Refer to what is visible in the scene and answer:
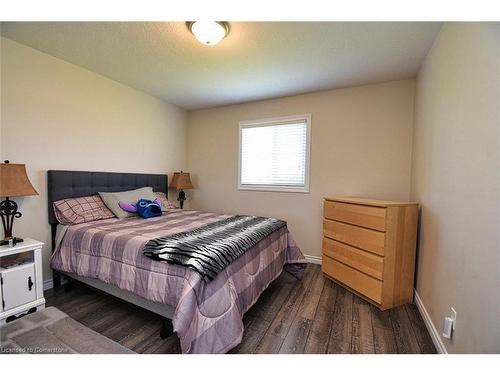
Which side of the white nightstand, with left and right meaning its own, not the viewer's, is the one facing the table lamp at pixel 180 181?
left

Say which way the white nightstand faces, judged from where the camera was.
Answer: facing the viewer and to the right of the viewer

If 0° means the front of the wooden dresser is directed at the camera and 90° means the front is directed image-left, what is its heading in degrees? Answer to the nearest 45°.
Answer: approximately 45°

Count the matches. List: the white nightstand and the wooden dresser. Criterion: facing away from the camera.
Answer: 0

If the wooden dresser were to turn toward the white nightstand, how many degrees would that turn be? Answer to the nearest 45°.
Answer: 0° — it already faces it

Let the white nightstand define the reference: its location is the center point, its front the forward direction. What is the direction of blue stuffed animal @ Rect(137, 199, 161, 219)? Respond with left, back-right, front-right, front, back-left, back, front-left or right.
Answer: front-left

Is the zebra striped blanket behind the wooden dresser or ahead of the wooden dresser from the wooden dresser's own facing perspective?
ahead

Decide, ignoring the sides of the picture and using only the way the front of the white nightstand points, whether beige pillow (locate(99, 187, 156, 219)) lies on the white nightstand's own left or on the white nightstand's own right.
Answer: on the white nightstand's own left

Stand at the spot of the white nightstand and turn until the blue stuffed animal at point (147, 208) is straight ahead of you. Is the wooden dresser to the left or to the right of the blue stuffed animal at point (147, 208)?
right

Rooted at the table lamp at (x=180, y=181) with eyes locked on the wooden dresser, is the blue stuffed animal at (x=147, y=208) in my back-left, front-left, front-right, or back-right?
front-right

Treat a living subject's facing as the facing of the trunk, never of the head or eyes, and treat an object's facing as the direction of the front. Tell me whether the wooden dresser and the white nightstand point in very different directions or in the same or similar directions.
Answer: very different directions

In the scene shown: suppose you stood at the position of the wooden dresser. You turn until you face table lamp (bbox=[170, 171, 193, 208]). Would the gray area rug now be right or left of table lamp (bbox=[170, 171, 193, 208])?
left
